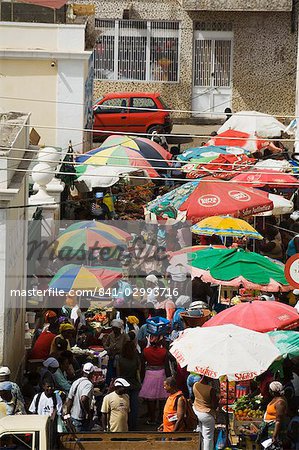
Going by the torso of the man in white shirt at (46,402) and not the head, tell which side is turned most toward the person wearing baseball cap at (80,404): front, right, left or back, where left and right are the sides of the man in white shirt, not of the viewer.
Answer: left

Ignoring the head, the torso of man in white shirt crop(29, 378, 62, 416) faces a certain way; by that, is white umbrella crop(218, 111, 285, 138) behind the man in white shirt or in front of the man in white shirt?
behind

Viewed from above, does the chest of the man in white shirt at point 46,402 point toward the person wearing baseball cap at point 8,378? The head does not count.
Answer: no

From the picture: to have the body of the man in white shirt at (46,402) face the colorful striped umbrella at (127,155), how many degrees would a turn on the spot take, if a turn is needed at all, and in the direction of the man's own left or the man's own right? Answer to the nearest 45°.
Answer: approximately 180°

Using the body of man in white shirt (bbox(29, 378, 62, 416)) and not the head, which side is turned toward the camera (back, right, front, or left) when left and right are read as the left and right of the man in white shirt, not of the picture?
front

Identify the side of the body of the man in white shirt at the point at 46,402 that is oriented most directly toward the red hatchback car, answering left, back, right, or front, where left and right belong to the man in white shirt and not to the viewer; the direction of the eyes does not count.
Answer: back

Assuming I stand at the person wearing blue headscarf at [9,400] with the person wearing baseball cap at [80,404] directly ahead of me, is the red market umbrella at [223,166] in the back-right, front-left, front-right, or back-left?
front-left
